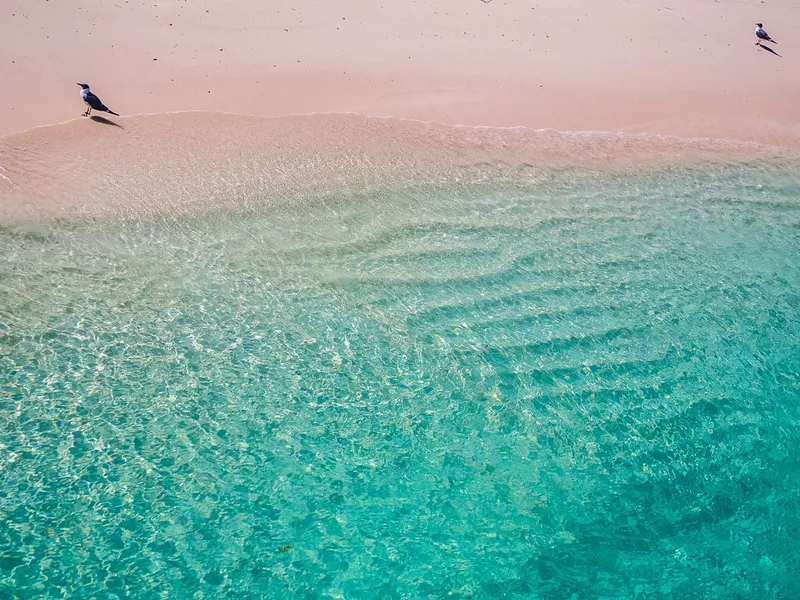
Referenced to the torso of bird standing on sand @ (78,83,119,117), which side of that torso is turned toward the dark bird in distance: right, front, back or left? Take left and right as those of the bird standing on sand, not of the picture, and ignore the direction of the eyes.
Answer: back

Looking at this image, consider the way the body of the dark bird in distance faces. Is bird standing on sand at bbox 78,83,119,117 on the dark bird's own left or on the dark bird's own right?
on the dark bird's own left

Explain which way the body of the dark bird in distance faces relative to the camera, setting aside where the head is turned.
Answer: to the viewer's left

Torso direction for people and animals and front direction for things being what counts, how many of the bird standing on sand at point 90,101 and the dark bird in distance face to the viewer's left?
2

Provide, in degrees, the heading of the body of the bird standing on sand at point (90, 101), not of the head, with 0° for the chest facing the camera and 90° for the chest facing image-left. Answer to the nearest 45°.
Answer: approximately 90°
